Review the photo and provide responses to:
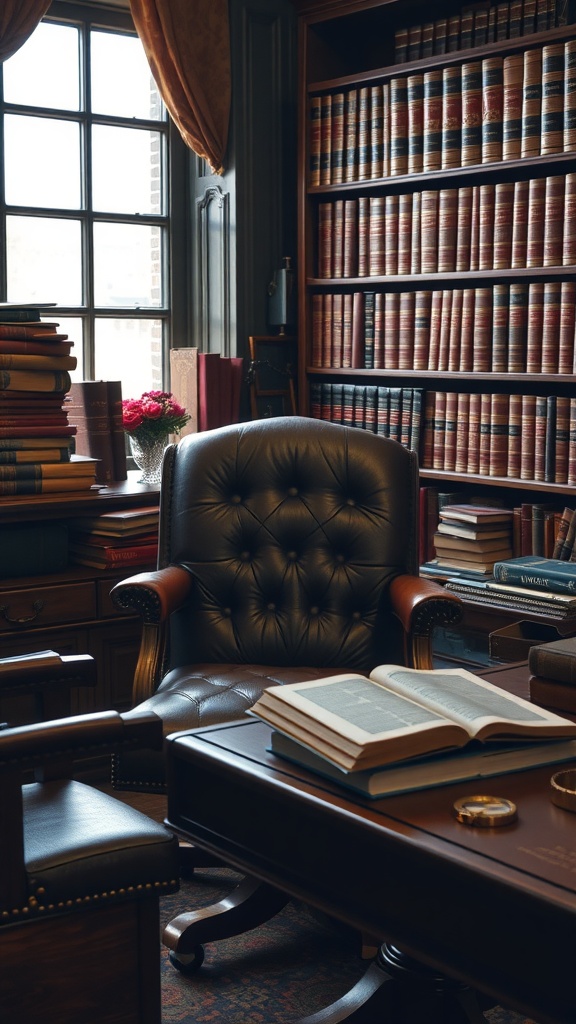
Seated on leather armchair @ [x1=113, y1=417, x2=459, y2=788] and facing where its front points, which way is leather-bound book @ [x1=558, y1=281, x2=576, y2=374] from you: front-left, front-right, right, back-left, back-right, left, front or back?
back-left

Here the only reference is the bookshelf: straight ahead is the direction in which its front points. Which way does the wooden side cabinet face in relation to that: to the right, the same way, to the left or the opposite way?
to the left

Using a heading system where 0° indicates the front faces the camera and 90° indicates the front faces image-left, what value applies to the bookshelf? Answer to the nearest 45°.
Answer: approximately 45°

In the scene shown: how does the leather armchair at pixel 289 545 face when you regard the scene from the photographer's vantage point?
facing the viewer

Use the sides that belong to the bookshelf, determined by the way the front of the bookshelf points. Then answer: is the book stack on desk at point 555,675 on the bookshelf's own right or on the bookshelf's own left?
on the bookshelf's own left

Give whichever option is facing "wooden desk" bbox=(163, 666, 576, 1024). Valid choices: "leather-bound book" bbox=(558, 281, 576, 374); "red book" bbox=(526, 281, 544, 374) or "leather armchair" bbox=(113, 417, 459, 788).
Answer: the leather armchair

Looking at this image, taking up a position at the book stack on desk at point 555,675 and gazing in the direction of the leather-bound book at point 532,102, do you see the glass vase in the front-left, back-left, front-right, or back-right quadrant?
front-left

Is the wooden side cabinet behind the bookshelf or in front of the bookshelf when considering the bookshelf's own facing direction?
in front

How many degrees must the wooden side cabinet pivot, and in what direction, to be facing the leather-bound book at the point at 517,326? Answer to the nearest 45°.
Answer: approximately 45° to its left

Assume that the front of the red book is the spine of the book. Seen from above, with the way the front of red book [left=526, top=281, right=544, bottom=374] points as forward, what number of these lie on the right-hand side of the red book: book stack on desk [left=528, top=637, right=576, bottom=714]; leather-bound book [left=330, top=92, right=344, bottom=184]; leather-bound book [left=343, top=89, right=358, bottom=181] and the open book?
2

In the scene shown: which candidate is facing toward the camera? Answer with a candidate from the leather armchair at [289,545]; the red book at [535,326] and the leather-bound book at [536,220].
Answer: the leather armchair

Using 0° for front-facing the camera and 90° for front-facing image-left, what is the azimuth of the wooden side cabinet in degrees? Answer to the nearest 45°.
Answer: approximately 315°
